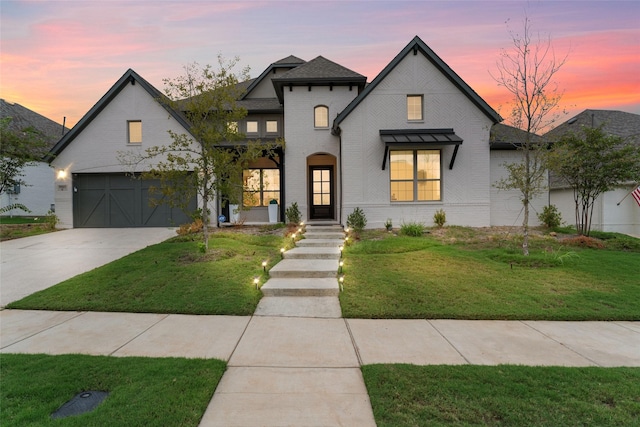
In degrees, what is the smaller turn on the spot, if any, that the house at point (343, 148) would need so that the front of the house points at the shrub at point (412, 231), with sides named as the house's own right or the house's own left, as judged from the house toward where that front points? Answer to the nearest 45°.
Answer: approximately 45° to the house's own left

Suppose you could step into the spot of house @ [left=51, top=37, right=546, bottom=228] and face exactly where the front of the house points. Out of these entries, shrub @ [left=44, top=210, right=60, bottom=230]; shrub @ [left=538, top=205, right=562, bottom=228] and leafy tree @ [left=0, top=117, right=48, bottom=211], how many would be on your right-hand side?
2

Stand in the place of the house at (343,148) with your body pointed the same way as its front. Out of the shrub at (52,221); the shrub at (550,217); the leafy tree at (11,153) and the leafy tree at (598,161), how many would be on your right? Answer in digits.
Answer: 2

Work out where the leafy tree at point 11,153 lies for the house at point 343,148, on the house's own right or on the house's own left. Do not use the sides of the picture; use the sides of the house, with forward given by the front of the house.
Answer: on the house's own right

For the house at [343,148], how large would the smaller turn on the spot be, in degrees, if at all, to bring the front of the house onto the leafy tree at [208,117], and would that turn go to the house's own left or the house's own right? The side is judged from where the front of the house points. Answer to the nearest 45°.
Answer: approximately 45° to the house's own right

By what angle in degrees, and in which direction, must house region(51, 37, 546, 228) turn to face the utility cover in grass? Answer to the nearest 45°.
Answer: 0° — it already faces it

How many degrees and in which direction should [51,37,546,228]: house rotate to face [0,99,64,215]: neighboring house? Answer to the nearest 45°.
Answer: approximately 135° to its right

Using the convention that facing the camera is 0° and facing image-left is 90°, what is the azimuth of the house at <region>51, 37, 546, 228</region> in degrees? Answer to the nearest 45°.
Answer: approximately 0°

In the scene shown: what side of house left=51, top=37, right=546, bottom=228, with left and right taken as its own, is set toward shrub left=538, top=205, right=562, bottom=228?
left
